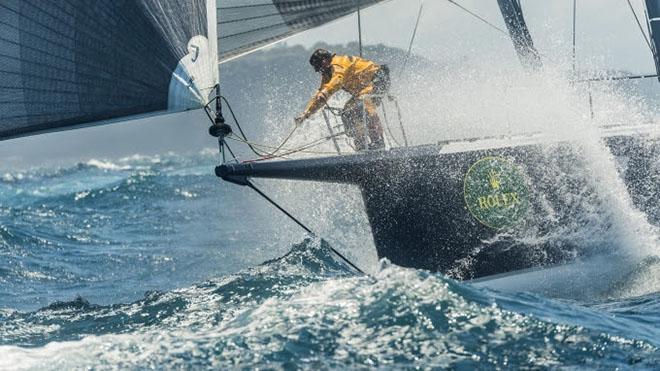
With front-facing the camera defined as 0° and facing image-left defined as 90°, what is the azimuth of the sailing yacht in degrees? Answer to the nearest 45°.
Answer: approximately 90°

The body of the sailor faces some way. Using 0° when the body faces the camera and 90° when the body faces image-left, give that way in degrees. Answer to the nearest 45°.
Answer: approximately 90°
